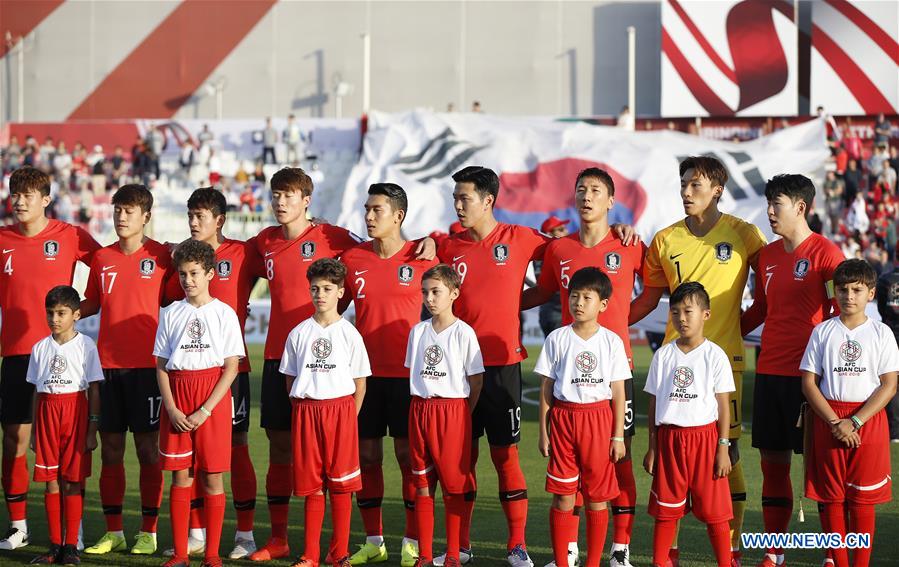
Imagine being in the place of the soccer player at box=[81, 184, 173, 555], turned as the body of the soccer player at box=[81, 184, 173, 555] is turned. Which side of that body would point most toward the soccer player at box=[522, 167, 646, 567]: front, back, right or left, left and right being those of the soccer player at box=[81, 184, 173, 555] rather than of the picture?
left

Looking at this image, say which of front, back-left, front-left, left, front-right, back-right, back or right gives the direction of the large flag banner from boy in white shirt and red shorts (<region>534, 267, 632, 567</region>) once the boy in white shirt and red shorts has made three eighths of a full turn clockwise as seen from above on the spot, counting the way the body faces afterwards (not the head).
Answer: front-right

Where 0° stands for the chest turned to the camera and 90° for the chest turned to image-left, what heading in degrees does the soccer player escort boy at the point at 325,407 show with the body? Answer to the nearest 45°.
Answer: approximately 0°

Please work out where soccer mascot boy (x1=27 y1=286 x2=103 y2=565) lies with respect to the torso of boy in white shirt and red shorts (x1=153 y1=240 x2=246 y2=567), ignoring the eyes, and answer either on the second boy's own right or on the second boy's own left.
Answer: on the second boy's own right

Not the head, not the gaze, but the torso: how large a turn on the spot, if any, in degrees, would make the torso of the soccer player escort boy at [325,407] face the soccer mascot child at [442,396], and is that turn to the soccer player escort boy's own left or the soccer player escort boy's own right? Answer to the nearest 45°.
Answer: approximately 90° to the soccer player escort boy's own left

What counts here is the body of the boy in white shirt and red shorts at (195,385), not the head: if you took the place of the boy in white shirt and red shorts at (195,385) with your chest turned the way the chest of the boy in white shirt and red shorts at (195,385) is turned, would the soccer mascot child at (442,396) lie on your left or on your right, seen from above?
on your left

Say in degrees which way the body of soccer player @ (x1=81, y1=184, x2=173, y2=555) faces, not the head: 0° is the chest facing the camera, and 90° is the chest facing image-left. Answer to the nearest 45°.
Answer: approximately 0°

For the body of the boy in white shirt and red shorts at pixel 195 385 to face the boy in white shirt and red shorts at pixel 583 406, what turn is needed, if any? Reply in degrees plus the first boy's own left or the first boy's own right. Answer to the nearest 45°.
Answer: approximately 90° to the first boy's own left

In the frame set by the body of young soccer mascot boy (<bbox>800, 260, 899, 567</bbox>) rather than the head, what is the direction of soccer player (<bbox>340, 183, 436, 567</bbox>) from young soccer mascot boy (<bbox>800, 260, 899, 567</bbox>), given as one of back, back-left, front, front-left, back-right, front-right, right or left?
right

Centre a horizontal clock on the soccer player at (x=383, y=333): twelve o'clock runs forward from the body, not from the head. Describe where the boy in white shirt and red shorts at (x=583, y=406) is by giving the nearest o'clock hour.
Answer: the boy in white shirt and red shorts at (x=583, y=406) is roughly at 10 o'clock from the soccer player at (x=383, y=333).

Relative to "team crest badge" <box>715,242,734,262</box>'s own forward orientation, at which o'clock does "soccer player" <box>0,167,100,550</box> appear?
The soccer player is roughly at 3 o'clock from the team crest badge.
